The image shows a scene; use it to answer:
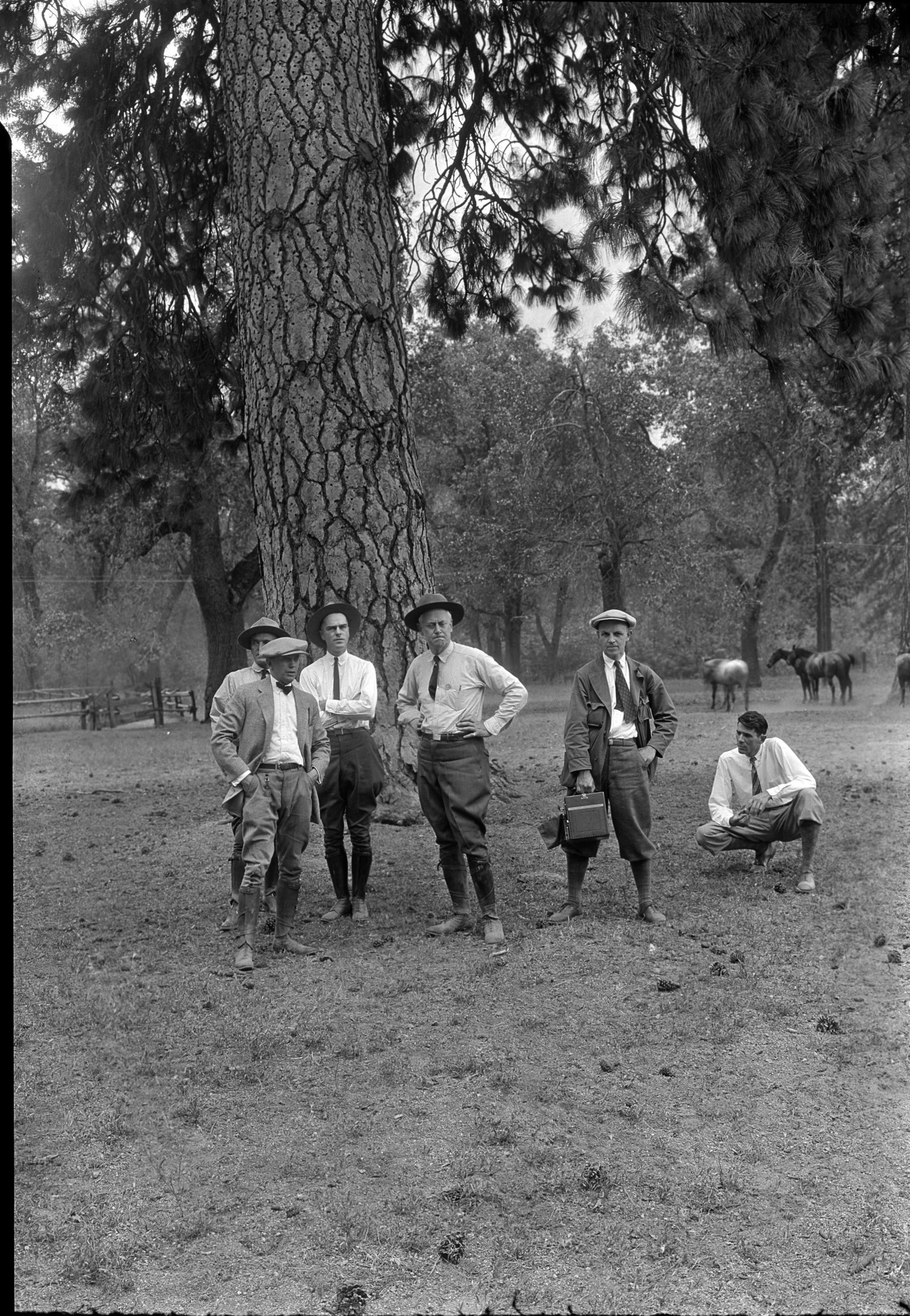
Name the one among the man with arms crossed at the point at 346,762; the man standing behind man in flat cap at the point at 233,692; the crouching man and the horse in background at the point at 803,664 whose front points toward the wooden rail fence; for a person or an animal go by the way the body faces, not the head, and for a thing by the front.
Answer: the horse in background

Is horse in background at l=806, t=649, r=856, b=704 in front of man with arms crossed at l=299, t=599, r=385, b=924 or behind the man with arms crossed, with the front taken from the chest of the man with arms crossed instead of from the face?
behind

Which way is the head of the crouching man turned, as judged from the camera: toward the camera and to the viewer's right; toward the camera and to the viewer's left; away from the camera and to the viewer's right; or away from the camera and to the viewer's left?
toward the camera and to the viewer's left

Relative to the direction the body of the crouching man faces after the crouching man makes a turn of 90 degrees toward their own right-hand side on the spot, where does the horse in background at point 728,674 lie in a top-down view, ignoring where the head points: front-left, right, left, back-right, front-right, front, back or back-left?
right

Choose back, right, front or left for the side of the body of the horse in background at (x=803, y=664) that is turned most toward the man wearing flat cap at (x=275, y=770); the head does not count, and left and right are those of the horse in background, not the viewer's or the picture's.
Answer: left

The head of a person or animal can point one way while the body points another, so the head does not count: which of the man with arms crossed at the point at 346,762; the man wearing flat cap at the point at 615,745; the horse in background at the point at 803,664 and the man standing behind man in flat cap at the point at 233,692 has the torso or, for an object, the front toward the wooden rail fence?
the horse in background

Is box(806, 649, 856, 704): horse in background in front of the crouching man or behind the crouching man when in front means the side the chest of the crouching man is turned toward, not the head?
behind

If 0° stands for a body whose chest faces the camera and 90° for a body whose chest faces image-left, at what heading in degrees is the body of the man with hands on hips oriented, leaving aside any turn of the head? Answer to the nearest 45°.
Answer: approximately 45°

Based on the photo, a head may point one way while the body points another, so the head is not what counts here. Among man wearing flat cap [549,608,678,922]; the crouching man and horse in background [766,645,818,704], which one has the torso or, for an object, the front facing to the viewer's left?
the horse in background

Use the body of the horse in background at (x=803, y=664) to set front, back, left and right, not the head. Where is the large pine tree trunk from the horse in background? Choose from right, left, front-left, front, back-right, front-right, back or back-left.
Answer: left

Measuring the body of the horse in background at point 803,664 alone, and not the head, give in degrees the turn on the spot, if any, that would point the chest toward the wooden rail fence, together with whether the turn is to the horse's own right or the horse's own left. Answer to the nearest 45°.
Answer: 0° — it already faces it

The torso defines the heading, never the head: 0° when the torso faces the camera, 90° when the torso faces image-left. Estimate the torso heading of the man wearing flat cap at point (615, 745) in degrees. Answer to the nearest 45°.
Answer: approximately 0°

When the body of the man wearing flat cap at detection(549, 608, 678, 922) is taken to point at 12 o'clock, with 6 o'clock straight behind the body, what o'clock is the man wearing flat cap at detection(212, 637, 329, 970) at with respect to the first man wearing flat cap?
The man wearing flat cap at detection(212, 637, 329, 970) is roughly at 2 o'clock from the man wearing flat cap at detection(549, 608, 678, 922).
